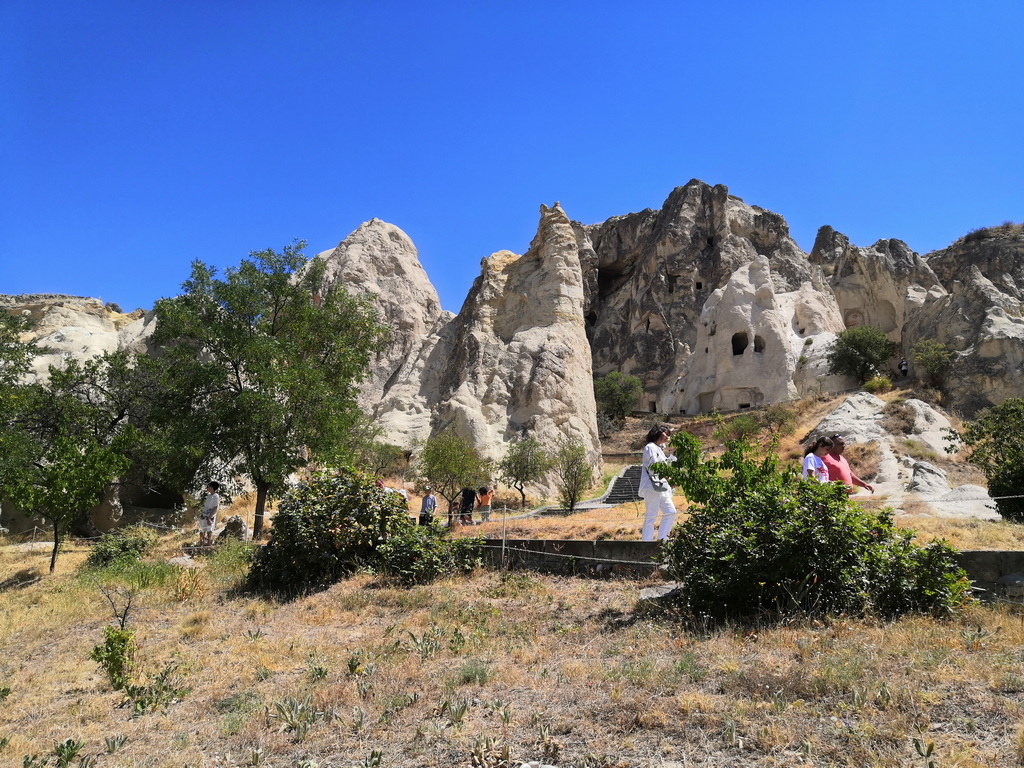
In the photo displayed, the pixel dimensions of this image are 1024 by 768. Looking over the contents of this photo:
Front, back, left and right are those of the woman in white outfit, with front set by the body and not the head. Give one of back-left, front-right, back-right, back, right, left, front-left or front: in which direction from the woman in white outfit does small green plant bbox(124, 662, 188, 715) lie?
back-right

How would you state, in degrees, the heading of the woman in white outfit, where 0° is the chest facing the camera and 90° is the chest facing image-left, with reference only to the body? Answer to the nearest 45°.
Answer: approximately 270°

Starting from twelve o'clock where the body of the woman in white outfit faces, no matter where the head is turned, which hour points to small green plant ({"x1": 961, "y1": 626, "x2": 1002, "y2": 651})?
The small green plant is roughly at 2 o'clock from the woman in white outfit.

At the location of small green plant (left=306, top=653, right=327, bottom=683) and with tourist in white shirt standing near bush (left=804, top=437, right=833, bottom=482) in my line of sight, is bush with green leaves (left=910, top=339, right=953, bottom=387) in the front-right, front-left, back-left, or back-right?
front-left

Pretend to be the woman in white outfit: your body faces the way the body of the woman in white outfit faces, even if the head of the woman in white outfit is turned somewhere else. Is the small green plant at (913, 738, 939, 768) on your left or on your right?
on your right

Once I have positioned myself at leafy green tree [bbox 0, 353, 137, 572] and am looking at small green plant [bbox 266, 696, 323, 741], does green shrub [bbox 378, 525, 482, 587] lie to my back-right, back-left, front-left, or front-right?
front-left

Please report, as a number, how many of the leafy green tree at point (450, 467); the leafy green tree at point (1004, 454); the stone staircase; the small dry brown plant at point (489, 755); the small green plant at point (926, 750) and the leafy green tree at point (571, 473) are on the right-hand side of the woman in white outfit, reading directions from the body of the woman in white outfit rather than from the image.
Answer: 2

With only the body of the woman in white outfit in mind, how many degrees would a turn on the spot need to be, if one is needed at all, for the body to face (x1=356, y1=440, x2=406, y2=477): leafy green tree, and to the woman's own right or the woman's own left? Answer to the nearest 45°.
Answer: approximately 135° to the woman's own left

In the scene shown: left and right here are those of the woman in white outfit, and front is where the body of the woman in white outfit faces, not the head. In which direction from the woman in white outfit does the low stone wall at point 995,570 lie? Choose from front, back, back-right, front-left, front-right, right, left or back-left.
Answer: front-right

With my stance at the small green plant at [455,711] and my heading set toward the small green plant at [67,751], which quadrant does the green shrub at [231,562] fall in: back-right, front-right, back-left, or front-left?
front-right

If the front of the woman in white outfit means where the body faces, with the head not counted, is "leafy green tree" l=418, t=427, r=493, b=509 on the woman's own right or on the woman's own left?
on the woman's own left

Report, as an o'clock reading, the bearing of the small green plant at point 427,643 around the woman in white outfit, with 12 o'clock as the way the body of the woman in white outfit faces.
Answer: The small green plant is roughly at 4 o'clock from the woman in white outfit.
